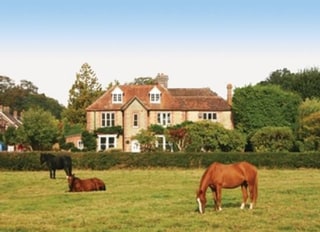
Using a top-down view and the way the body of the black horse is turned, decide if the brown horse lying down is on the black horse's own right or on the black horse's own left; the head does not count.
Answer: on the black horse's own left

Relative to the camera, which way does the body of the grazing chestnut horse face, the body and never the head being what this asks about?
to the viewer's left

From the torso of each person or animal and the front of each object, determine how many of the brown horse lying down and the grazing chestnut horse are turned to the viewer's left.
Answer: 2

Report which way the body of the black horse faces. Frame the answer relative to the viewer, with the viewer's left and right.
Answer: facing to the left of the viewer

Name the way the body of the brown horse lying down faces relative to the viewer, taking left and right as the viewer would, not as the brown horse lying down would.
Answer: facing to the left of the viewer

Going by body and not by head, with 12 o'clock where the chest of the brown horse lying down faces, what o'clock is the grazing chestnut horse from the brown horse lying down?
The grazing chestnut horse is roughly at 8 o'clock from the brown horse lying down.

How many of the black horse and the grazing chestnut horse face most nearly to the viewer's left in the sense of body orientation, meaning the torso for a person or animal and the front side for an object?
2

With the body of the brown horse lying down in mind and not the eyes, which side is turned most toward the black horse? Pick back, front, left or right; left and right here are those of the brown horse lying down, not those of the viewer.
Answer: right

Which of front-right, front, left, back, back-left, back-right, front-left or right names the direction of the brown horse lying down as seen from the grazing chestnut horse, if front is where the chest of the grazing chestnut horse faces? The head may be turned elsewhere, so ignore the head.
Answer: front-right

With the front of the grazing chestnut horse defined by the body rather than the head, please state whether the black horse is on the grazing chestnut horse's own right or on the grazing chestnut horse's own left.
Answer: on the grazing chestnut horse's own right

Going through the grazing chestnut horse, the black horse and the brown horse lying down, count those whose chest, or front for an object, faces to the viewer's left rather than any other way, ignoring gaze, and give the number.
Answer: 3

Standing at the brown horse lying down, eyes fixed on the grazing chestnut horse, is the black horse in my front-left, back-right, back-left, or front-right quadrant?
back-left
